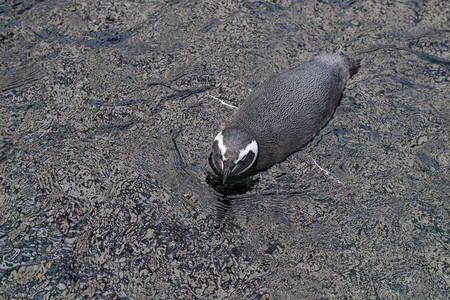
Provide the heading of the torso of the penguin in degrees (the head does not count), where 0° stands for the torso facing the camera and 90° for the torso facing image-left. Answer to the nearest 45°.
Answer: approximately 45°
